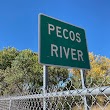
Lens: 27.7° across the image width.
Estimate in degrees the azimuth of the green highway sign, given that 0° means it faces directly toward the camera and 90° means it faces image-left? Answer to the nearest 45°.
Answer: approximately 315°
